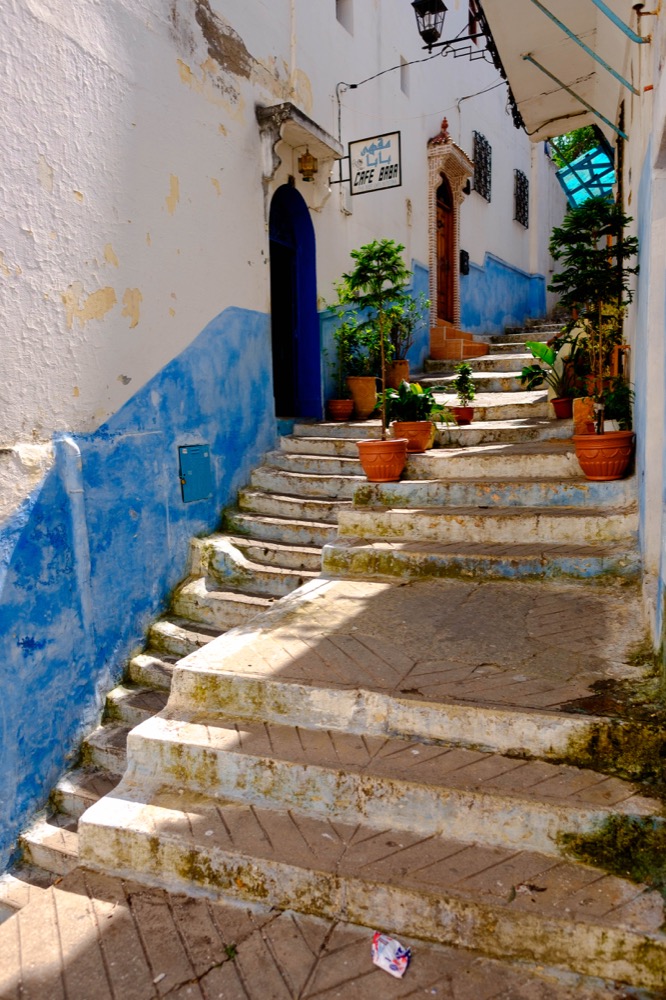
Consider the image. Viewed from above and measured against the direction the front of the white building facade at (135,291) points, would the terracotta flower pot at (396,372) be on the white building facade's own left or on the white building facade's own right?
on the white building facade's own left

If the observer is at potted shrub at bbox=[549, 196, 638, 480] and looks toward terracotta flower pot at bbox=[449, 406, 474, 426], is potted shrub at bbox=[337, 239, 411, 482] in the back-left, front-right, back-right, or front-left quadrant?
front-left

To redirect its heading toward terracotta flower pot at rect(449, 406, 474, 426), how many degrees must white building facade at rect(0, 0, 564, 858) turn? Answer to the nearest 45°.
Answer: approximately 90° to its left

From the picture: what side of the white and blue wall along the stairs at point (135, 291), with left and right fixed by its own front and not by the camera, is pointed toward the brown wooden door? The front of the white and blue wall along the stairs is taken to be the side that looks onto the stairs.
left

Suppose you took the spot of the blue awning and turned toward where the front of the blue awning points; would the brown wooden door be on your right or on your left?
on your right

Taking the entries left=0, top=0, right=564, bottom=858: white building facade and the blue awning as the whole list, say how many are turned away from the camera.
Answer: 0

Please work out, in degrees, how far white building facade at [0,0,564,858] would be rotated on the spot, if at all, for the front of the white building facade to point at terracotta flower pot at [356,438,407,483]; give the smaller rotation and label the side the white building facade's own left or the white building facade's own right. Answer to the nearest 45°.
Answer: approximately 45° to the white building facade's own left

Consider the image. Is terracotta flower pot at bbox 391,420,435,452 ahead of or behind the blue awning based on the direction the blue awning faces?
ahead

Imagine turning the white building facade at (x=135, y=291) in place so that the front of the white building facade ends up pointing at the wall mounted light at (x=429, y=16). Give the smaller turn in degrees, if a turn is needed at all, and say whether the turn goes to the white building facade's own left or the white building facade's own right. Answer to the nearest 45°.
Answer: approximately 90° to the white building facade's own left
